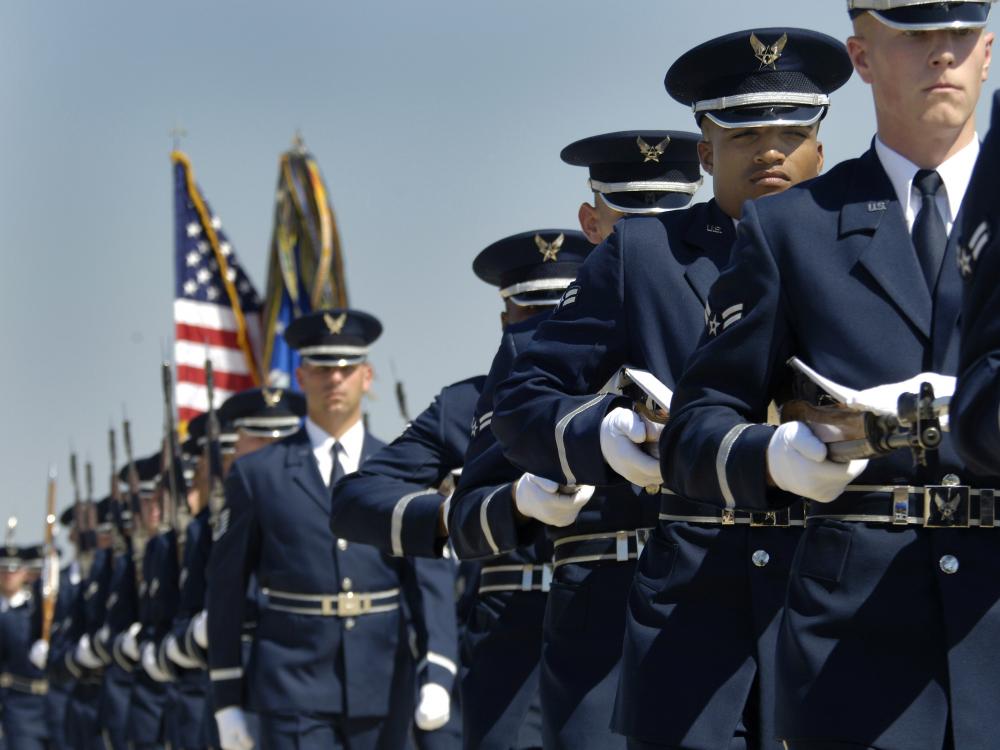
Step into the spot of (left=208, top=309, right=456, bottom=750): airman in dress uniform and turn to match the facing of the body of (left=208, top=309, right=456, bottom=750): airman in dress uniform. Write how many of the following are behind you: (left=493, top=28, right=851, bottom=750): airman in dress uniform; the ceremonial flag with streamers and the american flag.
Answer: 2

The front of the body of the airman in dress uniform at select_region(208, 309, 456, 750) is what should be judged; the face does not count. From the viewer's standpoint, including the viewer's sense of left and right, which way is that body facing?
facing the viewer

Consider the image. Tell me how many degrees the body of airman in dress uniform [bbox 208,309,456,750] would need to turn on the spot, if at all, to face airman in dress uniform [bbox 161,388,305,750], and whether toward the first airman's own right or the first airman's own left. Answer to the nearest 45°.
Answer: approximately 180°

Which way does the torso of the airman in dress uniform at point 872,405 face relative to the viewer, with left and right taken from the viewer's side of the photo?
facing the viewer and to the right of the viewer

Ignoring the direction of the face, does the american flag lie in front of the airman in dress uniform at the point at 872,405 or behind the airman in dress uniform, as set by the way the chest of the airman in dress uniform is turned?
behind

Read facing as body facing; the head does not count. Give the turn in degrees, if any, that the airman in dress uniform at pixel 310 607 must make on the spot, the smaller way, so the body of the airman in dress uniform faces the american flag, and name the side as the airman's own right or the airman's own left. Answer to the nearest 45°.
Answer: approximately 180°

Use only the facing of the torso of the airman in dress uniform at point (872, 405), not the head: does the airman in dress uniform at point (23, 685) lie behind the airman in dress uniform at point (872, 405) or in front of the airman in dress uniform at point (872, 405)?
behind

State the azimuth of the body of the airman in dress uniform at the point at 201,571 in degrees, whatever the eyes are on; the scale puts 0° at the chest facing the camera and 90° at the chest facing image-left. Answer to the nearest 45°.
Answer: approximately 315°
